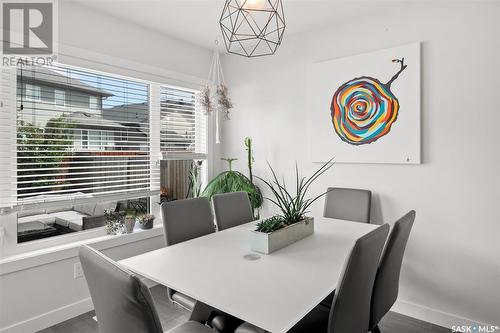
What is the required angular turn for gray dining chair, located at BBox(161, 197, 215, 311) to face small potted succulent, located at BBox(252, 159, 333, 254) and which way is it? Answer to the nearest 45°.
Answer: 0° — it already faces it

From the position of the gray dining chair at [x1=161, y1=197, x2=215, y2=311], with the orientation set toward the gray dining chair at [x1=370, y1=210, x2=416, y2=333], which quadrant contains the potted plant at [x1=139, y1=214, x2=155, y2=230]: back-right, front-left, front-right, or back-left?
back-left

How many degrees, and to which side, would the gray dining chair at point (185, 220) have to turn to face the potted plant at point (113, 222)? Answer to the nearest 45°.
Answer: approximately 180°

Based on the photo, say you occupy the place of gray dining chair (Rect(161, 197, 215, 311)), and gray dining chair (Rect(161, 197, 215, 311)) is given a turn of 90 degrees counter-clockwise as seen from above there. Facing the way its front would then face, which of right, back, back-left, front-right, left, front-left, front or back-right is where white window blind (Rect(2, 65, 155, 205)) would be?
left

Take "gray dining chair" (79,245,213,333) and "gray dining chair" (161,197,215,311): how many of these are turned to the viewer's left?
0

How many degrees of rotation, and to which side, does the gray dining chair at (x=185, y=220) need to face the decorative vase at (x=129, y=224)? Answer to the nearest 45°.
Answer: approximately 180°

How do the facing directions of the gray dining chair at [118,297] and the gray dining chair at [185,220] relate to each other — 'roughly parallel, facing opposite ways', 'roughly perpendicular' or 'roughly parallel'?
roughly perpendicular

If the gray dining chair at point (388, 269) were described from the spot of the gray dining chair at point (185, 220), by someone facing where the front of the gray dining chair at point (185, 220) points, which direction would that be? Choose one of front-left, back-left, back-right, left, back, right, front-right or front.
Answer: front

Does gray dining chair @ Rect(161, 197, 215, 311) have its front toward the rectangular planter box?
yes

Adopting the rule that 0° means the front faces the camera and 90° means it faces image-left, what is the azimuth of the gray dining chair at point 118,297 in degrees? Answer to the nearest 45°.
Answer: approximately 225°

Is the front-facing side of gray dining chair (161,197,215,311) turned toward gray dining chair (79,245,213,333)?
no

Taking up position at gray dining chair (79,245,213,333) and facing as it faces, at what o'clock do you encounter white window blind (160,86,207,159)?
The white window blind is roughly at 11 o'clock from the gray dining chair.

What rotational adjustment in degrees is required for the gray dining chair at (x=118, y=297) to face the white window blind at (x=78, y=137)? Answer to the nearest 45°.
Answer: approximately 45° to its left

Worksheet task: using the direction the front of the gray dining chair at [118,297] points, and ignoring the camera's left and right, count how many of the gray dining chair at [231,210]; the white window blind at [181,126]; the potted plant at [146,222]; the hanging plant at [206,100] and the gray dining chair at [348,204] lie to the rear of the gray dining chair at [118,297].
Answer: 0

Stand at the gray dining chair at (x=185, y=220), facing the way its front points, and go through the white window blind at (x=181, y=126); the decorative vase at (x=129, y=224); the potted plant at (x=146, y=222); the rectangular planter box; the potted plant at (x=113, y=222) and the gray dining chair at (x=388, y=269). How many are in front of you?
2
